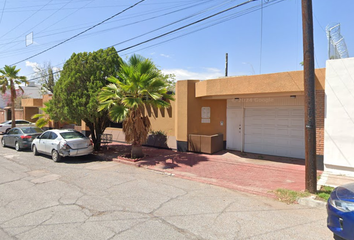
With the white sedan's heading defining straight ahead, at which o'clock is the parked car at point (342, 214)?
The parked car is roughly at 7 o'clock from the white sedan.

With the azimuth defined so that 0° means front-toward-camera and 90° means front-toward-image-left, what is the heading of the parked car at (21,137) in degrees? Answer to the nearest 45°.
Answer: approximately 135°

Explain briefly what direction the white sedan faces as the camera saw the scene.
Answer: facing away from the viewer and to the left of the viewer

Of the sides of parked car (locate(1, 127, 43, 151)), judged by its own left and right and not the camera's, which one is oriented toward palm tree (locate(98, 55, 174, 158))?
back

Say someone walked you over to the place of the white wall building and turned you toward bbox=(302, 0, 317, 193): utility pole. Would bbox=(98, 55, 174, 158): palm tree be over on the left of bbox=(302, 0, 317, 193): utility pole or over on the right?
right

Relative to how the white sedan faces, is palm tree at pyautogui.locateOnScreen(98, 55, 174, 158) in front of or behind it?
behind

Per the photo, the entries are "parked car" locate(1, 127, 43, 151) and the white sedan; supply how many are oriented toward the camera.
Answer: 0

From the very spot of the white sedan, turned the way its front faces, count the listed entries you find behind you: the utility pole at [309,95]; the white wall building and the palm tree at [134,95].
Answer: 3

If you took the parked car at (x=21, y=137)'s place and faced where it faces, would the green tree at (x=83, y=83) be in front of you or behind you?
behind

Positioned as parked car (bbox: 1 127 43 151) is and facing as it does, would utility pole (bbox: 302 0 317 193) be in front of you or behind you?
behind

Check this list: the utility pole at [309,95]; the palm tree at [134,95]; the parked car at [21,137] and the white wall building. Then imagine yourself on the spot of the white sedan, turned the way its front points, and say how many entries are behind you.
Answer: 3

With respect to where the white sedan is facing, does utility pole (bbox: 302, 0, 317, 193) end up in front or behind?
behind

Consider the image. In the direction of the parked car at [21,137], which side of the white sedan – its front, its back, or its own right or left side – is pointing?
front
